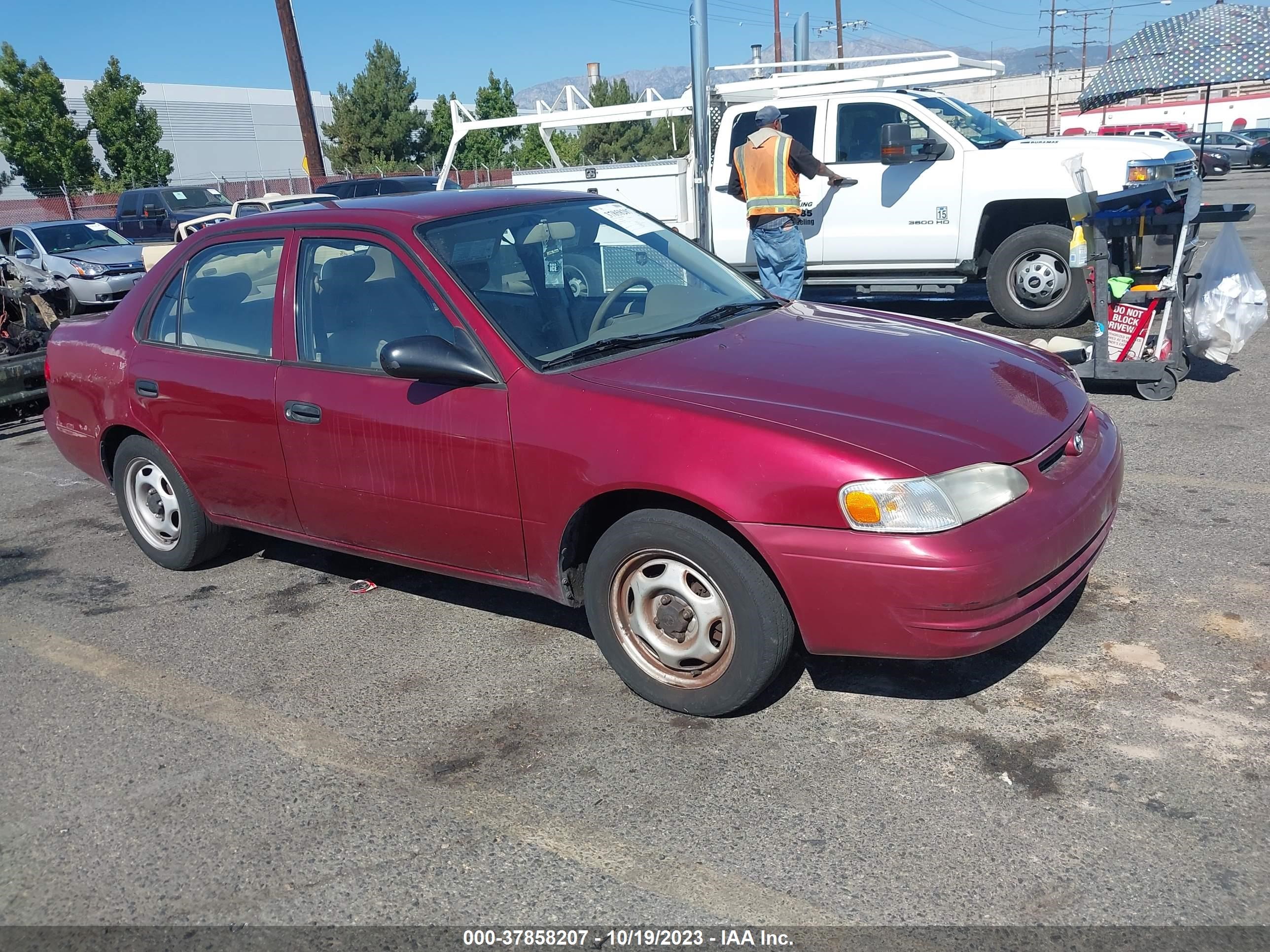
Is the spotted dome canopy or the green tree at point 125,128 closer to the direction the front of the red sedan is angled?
the spotted dome canopy

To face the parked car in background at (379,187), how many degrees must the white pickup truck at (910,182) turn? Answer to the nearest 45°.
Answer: approximately 135° to its left

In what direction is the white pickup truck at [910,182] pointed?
to the viewer's right

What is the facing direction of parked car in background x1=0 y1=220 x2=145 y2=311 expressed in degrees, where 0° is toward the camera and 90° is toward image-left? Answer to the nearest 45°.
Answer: approximately 315°

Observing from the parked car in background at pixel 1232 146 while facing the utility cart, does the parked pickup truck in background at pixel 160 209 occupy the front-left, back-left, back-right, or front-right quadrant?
front-right

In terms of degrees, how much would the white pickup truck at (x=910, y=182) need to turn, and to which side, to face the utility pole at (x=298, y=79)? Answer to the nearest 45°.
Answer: approximately 135° to its left

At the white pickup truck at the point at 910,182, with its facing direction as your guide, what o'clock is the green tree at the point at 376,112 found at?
The green tree is roughly at 8 o'clock from the white pickup truck.

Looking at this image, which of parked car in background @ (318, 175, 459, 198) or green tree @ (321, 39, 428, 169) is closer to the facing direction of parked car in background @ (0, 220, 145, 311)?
the parked car in background

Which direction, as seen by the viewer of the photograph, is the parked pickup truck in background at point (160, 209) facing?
facing the viewer and to the right of the viewer

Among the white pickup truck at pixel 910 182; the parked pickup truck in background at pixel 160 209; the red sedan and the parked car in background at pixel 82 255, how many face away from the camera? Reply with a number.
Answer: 0

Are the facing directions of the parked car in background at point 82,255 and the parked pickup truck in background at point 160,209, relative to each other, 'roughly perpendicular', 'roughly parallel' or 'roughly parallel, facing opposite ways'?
roughly parallel
